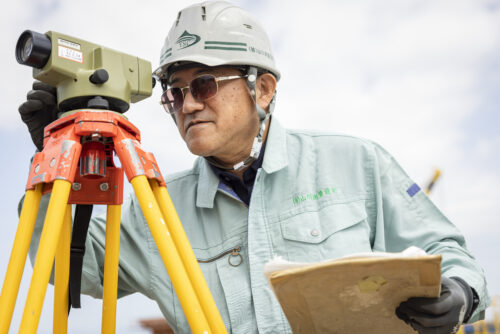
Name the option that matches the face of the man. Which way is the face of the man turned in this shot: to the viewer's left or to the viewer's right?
to the viewer's left

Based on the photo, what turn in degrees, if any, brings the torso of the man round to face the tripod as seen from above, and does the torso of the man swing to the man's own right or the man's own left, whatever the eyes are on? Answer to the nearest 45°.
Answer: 0° — they already face it

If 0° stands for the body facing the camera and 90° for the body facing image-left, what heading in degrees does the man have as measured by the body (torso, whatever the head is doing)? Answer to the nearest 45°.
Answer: approximately 45°
